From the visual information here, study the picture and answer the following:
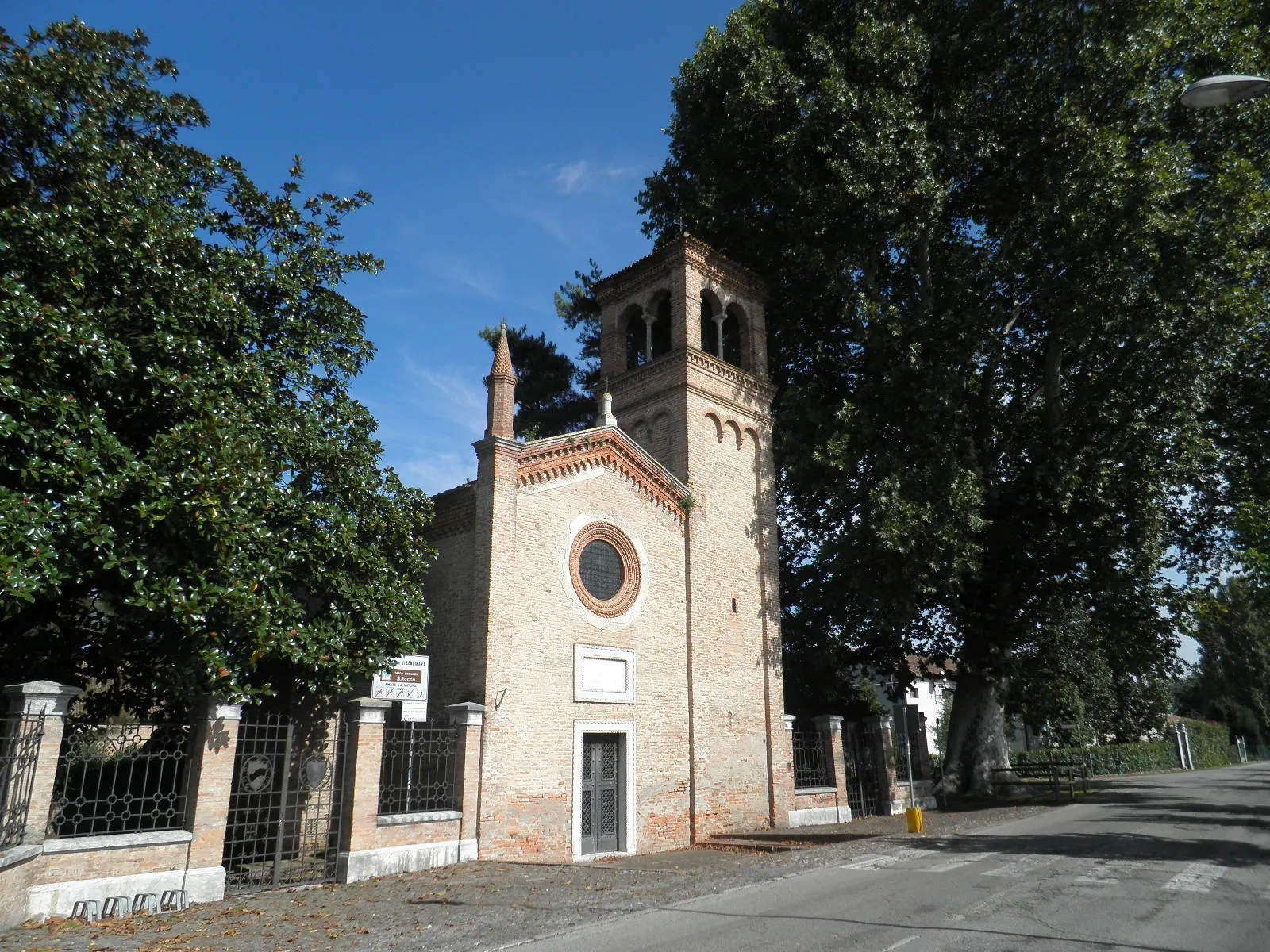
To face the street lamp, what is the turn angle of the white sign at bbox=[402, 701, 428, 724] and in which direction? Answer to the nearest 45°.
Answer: approximately 45° to its left

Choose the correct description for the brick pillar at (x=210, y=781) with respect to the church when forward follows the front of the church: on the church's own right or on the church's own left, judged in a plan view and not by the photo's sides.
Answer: on the church's own right

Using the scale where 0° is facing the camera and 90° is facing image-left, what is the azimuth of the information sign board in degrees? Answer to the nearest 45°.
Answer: approximately 0°

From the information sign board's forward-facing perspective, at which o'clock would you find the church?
The church is roughly at 8 o'clock from the information sign board.

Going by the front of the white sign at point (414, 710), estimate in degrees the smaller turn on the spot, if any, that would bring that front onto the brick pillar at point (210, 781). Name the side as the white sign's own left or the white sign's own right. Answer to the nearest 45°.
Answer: approximately 45° to the white sign's own right

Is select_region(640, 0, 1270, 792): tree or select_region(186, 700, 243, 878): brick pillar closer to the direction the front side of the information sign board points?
the brick pillar

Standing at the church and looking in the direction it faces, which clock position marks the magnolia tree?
The magnolia tree is roughly at 3 o'clock from the church.

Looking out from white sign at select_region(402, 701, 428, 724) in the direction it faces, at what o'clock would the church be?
The church is roughly at 8 o'clock from the white sign.

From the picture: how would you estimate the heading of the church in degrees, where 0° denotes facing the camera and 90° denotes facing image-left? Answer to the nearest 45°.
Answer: approximately 315°
